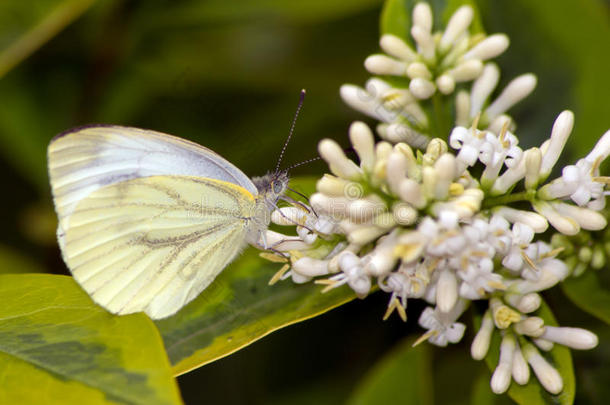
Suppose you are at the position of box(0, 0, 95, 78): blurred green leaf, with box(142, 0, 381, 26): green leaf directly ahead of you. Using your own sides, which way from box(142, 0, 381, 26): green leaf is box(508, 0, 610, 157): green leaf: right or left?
right

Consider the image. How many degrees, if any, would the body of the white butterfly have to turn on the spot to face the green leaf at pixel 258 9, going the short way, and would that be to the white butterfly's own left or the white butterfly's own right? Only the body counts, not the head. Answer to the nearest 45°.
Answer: approximately 45° to the white butterfly's own left

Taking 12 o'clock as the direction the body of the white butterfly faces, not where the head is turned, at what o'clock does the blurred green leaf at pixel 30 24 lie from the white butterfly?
The blurred green leaf is roughly at 8 o'clock from the white butterfly.

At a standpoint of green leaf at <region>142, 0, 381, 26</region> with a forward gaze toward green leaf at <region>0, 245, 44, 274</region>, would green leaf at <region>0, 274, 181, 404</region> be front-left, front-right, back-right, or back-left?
front-left

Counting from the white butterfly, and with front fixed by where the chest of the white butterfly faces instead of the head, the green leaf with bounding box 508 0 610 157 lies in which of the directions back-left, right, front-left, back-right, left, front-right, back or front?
front

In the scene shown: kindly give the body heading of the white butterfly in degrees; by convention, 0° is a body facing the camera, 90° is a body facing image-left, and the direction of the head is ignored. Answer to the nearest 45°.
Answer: approximately 270°

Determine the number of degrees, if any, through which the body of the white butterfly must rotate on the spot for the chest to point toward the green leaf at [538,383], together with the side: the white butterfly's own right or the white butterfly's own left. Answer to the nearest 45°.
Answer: approximately 45° to the white butterfly's own right

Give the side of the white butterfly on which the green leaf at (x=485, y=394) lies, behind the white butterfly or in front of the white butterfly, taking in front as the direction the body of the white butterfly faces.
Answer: in front
